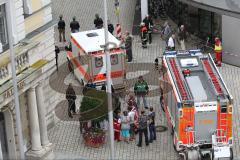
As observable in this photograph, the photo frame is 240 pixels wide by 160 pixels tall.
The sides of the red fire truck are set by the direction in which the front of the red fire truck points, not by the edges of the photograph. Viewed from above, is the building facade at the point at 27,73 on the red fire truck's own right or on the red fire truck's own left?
on the red fire truck's own left

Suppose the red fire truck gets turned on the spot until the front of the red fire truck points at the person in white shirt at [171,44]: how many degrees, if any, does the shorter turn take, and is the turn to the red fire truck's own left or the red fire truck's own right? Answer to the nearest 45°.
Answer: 0° — it already faces them

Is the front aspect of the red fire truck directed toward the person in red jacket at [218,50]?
yes

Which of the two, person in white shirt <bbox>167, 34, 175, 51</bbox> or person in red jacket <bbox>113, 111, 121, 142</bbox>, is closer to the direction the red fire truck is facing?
the person in white shirt

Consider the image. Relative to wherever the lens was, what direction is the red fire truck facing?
facing away from the viewer

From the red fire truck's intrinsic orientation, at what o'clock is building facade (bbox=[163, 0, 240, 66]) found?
The building facade is roughly at 12 o'clock from the red fire truck.

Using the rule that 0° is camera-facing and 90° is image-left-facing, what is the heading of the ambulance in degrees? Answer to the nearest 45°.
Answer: approximately 135°

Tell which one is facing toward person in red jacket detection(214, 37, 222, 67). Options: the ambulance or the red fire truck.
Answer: the red fire truck

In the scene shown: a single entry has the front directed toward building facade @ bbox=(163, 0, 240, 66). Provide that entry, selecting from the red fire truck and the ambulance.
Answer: the red fire truck

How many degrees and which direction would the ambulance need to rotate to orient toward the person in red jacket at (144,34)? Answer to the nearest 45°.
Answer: approximately 90° to its right
